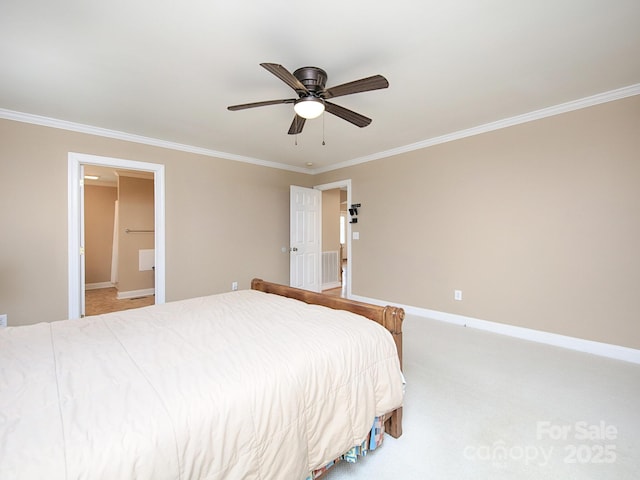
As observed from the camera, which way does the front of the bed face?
facing away from the viewer and to the right of the viewer

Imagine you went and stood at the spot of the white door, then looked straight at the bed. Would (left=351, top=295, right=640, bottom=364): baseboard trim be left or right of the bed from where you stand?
left

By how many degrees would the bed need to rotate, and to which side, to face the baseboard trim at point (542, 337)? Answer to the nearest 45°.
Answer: approximately 45° to its right

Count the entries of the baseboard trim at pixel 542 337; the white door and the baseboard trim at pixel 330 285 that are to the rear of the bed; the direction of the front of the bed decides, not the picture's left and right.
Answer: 0

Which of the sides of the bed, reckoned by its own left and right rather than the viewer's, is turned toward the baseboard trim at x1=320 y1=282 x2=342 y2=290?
front

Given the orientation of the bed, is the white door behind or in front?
in front

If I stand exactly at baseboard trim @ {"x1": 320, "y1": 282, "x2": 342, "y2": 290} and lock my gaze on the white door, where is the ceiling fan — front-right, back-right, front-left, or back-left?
front-left
